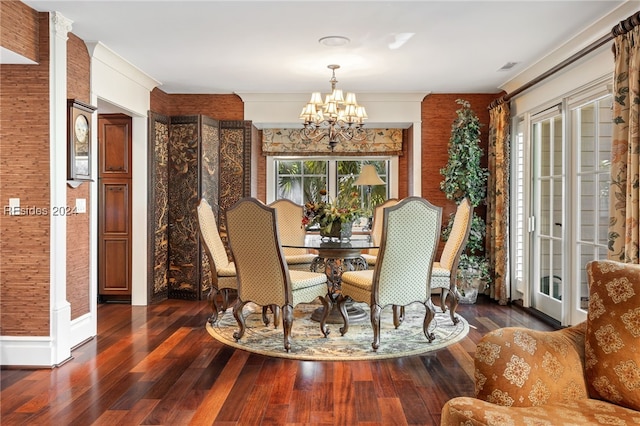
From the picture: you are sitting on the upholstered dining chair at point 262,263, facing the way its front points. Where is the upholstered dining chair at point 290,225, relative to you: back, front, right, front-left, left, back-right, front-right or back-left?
front-left

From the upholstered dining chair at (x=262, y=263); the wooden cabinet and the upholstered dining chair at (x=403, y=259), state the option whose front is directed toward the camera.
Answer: the wooden cabinet

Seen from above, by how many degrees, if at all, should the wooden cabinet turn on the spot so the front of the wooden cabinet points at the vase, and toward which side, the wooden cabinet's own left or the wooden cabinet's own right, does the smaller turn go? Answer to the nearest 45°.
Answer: approximately 45° to the wooden cabinet's own left

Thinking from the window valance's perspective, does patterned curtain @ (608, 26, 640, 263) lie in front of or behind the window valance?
in front

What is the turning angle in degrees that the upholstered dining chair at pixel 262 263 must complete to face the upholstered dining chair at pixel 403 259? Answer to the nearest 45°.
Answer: approximately 45° to its right

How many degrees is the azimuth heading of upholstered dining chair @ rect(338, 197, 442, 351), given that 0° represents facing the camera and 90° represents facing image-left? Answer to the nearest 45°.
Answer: approximately 135°

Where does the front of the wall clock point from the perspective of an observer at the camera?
facing the viewer and to the right of the viewer

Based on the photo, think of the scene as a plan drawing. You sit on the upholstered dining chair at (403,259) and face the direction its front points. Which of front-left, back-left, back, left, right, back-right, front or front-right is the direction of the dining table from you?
front

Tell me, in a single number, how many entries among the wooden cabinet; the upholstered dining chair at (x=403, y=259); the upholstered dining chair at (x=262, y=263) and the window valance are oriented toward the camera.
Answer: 2

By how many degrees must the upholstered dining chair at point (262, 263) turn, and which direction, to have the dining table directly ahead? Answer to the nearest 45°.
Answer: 0° — it already faces it

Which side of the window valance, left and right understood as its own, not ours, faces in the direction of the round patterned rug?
front

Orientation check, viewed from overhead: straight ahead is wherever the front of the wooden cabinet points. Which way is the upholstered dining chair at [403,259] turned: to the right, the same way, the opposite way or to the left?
the opposite way

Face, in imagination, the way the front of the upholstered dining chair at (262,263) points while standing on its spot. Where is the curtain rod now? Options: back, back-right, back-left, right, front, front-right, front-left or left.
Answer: front-right

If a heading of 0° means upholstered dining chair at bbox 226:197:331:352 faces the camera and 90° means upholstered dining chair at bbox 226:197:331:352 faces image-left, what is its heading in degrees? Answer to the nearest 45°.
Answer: approximately 225°

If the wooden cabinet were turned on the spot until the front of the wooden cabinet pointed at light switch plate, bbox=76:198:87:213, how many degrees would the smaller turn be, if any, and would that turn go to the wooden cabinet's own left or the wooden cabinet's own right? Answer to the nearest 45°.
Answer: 0° — it already faces it
